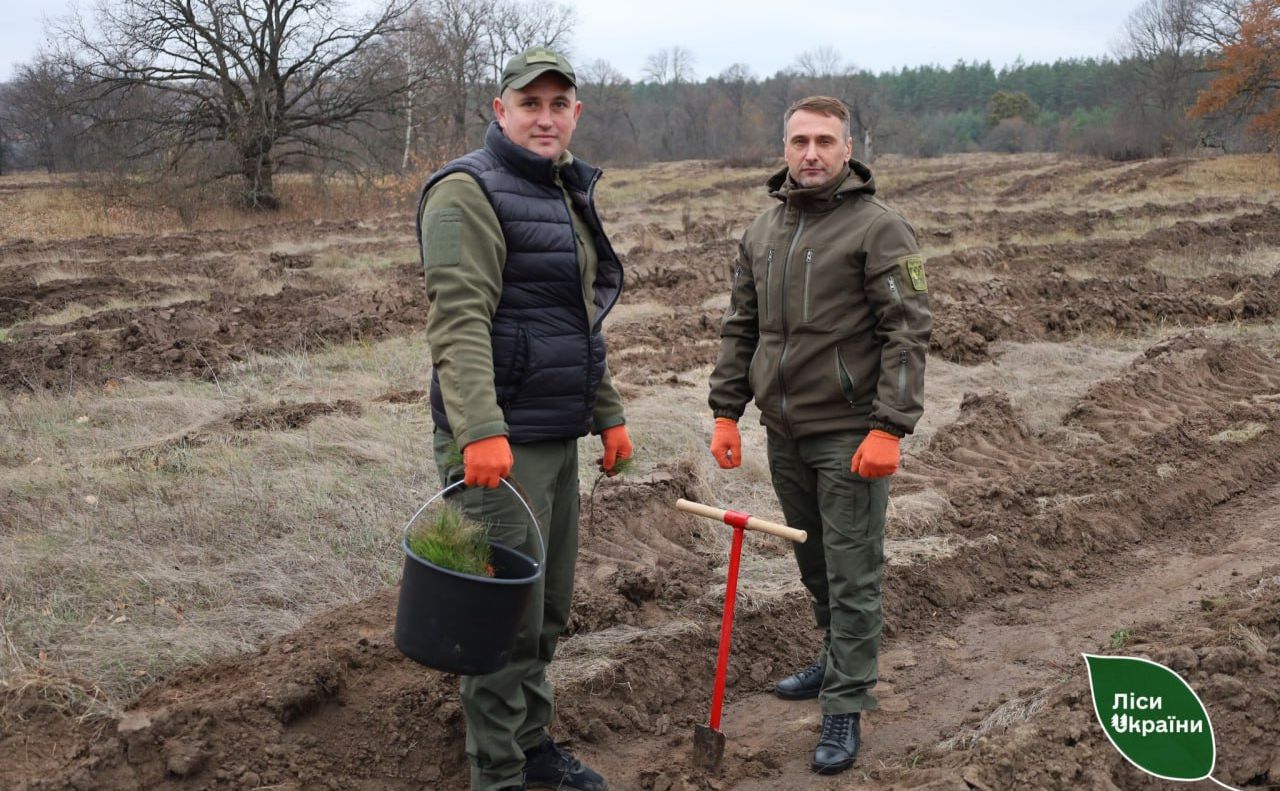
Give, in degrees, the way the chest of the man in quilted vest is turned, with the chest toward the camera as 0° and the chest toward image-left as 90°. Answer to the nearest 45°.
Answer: approximately 315°

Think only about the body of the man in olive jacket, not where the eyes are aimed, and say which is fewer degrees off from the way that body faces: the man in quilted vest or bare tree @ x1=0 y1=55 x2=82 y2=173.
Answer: the man in quilted vest

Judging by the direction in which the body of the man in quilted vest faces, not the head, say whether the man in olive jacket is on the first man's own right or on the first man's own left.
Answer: on the first man's own left

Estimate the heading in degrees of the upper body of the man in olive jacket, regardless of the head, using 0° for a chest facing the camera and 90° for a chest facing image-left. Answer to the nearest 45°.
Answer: approximately 45°

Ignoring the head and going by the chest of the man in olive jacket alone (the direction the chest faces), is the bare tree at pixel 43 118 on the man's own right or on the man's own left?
on the man's own right

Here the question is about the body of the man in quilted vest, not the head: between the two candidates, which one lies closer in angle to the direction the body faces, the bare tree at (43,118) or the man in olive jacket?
the man in olive jacket

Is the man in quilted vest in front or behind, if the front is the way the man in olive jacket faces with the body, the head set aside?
in front

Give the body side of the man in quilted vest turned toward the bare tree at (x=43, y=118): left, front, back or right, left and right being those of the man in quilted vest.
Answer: back

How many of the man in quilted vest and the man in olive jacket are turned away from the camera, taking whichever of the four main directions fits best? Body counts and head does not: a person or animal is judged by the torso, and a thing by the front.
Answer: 0
